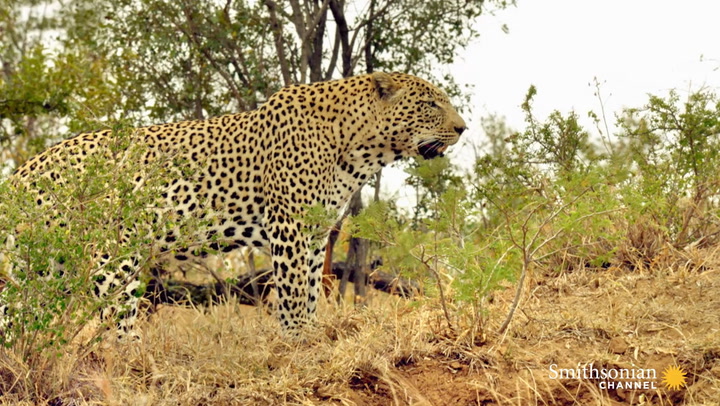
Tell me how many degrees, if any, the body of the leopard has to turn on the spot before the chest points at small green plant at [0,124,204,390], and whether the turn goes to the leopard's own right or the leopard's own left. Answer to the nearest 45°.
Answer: approximately 135° to the leopard's own right

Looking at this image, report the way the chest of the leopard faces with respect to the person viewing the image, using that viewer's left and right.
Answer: facing to the right of the viewer
